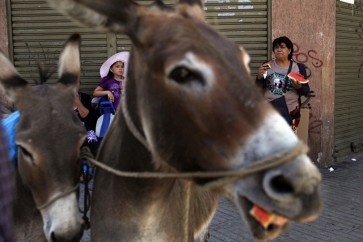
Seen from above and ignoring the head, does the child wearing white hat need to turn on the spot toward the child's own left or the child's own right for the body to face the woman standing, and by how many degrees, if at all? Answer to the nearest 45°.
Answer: approximately 45° to the child's own left

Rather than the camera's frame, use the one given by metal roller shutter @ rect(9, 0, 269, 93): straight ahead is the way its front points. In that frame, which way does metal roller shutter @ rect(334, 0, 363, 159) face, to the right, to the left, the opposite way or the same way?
the same way

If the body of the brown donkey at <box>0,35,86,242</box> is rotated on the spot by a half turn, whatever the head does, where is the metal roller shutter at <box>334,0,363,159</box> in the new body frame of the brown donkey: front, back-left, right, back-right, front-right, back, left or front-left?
right

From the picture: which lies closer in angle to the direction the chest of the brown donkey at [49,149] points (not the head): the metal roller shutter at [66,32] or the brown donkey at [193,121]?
the brown donkey

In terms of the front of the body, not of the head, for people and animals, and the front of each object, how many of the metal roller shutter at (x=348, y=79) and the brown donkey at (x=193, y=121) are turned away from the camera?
0

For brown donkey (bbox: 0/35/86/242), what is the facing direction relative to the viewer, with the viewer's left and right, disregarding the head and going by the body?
facing the viewer and to the right of the viewer

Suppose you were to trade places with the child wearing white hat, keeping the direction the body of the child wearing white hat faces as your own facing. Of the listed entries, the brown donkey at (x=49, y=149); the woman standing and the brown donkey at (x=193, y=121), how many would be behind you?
0

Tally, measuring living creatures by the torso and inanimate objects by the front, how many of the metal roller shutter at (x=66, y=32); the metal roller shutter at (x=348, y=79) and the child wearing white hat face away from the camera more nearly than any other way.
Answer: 0

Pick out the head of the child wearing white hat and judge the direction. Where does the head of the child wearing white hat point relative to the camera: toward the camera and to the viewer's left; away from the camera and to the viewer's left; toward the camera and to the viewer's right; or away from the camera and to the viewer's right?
toward the camera and to the viewer's right

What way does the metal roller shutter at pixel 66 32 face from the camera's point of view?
toward the camera

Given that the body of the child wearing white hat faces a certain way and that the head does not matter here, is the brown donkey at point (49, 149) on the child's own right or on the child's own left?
on the child's own right

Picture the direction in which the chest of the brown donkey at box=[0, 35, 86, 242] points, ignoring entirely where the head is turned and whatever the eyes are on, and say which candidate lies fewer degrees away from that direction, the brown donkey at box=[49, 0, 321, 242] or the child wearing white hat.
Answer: the brown donkey

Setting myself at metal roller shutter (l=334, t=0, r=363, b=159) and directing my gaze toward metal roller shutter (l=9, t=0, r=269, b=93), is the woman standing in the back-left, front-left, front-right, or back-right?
front-left

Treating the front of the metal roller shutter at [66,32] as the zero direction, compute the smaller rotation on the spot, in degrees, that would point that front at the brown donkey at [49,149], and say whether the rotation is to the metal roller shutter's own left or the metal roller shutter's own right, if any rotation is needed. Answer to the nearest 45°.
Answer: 0° — it already faces it

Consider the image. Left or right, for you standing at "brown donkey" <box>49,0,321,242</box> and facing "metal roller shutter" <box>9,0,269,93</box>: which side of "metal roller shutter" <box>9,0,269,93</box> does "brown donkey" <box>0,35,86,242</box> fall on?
left
